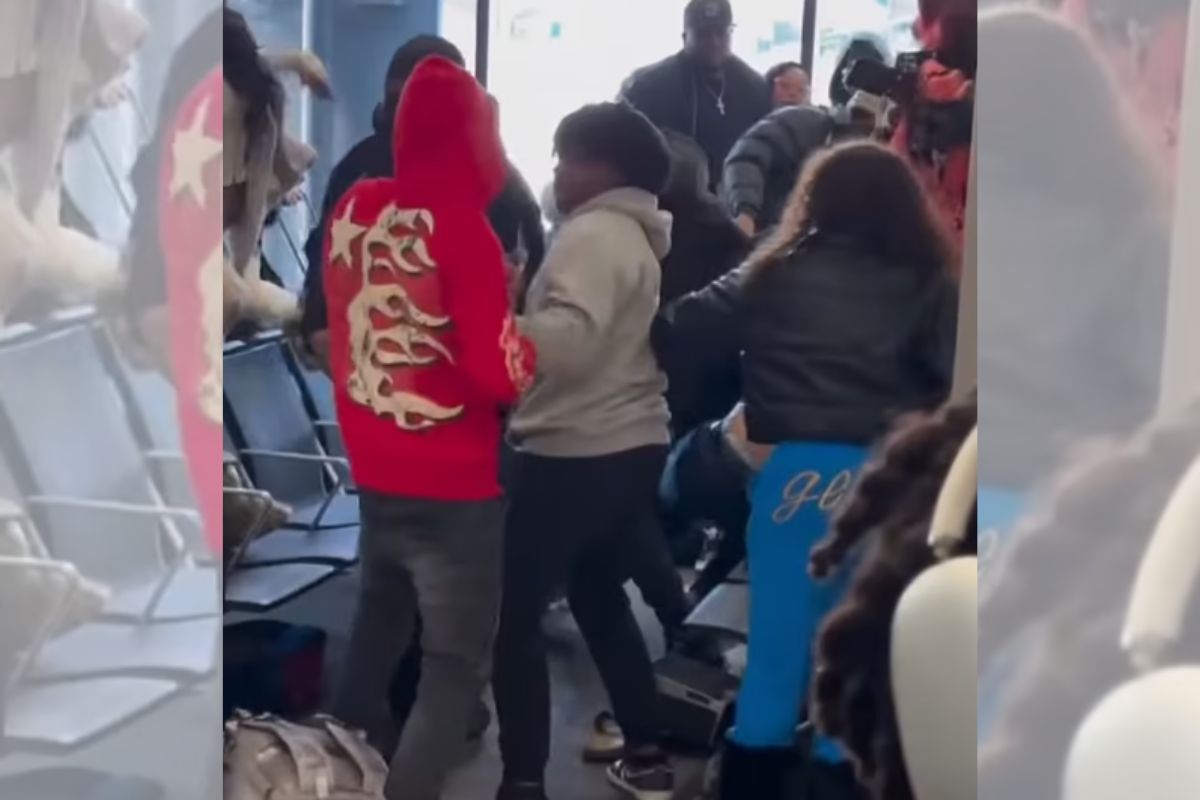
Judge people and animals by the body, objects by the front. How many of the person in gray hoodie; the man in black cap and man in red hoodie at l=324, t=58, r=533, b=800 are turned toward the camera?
1

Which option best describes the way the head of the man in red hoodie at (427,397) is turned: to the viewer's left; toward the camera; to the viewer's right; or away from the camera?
away from the camera

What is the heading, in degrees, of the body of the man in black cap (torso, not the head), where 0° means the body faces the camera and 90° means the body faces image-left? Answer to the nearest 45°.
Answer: approximately 0°

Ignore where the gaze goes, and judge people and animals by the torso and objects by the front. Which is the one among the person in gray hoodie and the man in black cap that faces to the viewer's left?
the person in gray hoodie

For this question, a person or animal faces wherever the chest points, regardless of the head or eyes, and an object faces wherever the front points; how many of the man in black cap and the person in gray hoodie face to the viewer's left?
1
